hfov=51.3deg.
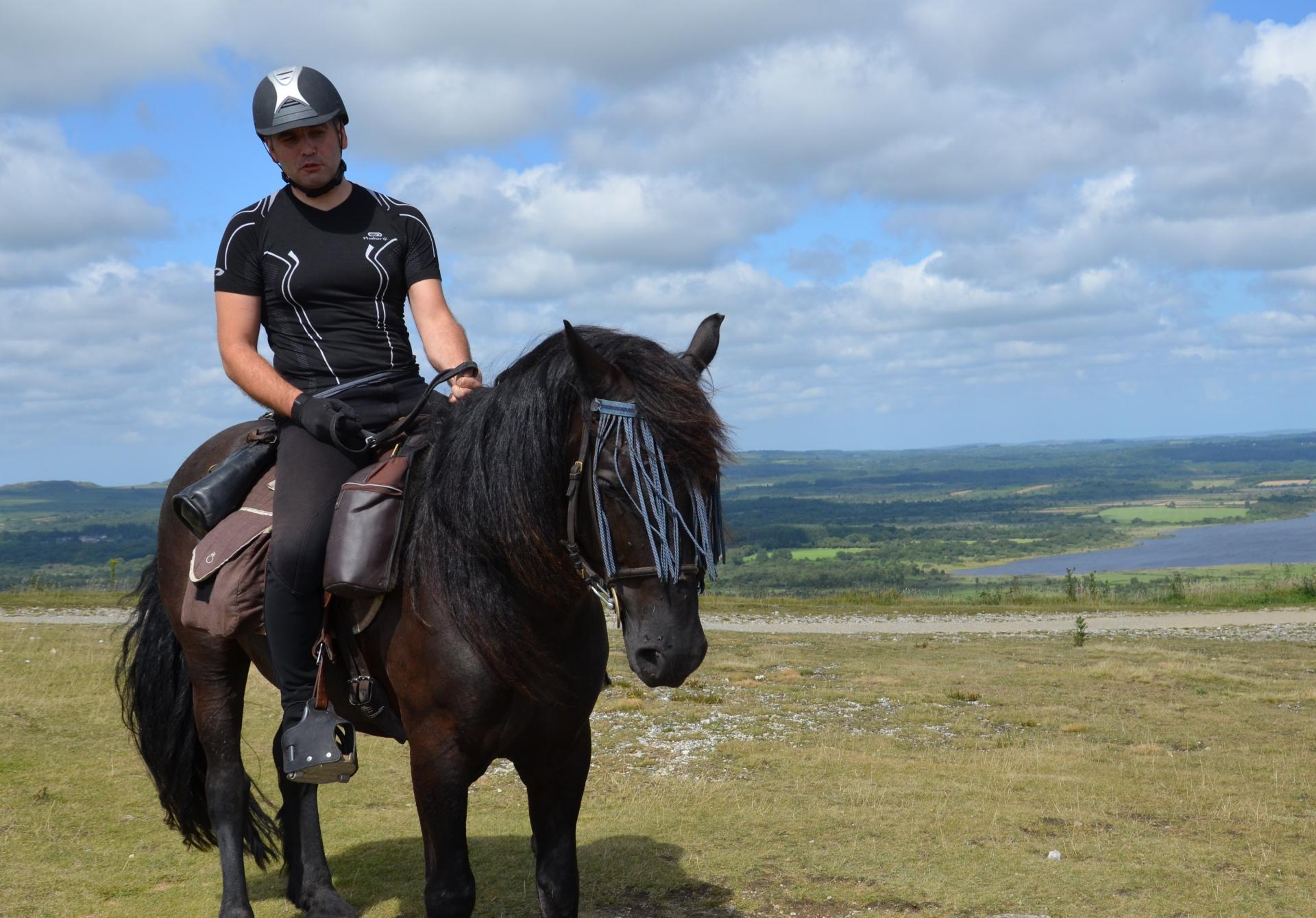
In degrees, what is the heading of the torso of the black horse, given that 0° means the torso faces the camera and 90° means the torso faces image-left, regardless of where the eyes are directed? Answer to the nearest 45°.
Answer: approximately 315°

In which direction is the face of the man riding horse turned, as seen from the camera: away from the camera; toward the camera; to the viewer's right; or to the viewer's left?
toward the camera

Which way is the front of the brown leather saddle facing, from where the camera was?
facing the viewer and to the right of the viewer
